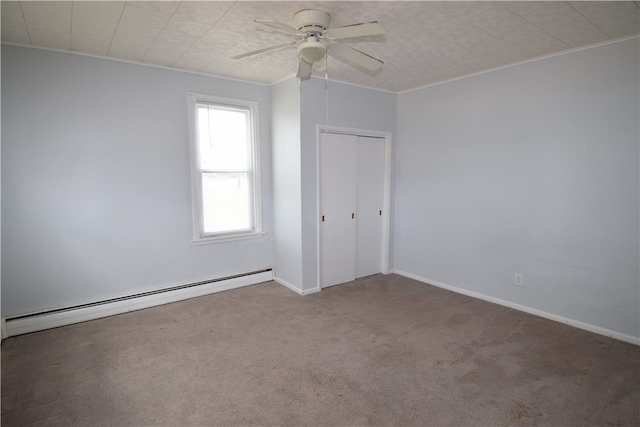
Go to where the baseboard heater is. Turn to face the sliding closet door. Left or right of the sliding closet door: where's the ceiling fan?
right

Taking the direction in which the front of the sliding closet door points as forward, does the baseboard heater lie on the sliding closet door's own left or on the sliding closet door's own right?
on the sliding closet door's own right

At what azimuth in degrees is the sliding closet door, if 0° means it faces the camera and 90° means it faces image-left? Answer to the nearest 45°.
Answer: approximately 315°

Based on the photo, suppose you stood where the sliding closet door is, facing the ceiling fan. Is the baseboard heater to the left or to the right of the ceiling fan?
right

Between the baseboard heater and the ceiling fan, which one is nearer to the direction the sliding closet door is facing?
the ceiling fan

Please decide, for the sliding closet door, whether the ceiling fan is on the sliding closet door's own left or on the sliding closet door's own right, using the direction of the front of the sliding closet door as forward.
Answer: on the sliding closet door's own right

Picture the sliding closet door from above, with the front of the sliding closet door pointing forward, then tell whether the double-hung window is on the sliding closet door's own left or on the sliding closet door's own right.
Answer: on the sliding closet door's own right
